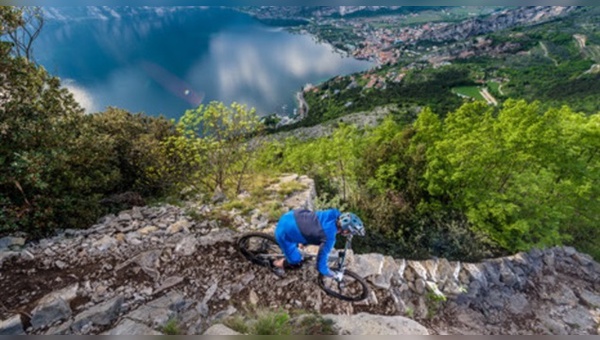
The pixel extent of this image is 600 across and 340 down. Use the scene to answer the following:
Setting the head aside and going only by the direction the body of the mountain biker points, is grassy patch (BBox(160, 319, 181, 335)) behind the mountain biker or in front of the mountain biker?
behind

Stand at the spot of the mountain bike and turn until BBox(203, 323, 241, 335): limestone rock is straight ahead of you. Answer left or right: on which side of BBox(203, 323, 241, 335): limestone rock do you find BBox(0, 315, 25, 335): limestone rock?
right

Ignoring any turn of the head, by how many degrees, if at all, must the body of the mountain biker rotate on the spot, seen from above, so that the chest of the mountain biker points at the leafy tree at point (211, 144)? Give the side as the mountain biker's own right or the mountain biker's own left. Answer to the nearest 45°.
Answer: approximately 135° to the mountain biker's own left

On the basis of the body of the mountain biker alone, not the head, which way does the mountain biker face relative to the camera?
to the viewer's right
